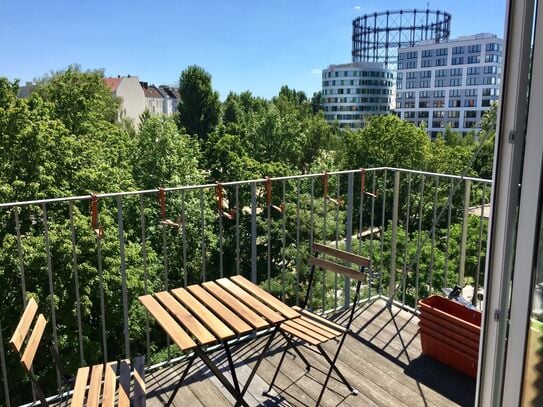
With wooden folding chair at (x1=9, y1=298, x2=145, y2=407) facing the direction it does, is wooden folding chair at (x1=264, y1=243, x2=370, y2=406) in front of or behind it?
in front

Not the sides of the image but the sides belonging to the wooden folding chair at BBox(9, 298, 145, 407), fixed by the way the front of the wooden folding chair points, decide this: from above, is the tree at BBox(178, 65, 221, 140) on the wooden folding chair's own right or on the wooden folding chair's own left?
on the wooden folding chair's own left

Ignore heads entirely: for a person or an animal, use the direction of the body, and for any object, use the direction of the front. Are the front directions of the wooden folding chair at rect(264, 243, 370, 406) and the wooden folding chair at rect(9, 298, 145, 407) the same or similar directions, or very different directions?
very different directions

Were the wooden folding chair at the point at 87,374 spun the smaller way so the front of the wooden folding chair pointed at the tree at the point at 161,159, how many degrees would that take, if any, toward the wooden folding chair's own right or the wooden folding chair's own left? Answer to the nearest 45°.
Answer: approximately 90° to the wooden folding chair's own left

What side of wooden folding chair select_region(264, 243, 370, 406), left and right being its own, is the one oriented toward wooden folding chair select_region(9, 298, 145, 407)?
front

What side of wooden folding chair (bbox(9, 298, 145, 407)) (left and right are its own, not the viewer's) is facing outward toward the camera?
right

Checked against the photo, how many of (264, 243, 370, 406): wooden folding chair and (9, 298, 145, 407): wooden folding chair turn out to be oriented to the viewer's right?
1

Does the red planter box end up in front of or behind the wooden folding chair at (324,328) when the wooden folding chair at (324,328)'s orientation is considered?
behind

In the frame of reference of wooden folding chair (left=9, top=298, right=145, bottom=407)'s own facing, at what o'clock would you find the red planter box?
The red planter box is roughly at 12 o'clock from the wooden folding chair.

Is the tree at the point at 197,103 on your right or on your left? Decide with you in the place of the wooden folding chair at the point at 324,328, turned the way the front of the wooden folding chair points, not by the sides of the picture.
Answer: on your right

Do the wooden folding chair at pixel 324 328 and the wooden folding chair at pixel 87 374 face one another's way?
yes

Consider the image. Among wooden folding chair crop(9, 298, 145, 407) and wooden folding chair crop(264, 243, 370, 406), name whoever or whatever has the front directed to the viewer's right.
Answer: wooden folding chair crop(9, 298, 145, 407)

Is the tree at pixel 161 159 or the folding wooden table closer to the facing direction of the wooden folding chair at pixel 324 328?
the folding wooden table

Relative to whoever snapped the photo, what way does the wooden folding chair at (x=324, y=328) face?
facing the viewer and to the left of the viewer

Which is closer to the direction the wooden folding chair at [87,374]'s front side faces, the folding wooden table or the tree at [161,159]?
the folding wooden table
